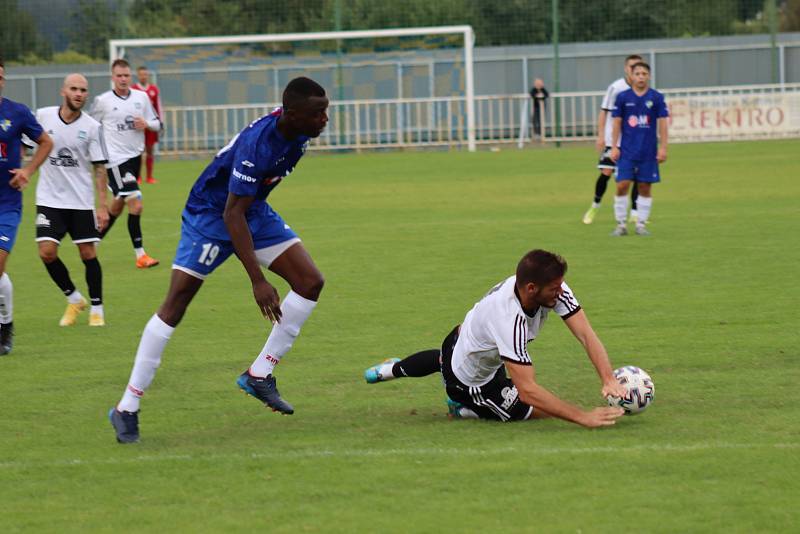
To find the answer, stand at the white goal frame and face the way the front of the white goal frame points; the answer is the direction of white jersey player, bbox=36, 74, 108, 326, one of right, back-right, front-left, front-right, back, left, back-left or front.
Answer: front

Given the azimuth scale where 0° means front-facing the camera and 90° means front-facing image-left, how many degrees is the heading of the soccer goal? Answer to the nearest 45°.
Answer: approximately 0°

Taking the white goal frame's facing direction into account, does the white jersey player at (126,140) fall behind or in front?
in front

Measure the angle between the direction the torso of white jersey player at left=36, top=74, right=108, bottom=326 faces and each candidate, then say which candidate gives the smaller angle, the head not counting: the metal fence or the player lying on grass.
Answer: the player lying on grass

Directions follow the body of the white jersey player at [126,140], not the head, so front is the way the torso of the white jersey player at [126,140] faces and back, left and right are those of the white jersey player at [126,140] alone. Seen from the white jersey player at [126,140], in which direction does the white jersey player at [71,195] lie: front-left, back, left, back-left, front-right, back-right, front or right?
front-right

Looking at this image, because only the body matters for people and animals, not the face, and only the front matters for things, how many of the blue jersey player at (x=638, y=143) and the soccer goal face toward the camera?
2

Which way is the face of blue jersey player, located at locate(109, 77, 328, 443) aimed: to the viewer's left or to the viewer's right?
to the viewer's right

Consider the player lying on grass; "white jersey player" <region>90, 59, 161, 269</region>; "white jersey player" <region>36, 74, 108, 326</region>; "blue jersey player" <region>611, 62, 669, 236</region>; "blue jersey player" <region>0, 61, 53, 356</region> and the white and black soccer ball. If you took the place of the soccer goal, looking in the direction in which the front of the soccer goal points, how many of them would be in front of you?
6

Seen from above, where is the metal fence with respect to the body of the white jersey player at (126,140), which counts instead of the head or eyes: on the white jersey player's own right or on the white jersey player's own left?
on the white jersey player's own left

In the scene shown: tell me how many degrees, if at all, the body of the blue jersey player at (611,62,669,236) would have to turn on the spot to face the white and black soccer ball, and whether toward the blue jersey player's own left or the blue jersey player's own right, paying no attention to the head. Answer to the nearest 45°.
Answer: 0° — they already face it

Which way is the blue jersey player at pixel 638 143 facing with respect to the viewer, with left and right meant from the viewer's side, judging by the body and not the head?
facing the viewer

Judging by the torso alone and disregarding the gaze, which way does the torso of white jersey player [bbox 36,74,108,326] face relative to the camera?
toward the camera

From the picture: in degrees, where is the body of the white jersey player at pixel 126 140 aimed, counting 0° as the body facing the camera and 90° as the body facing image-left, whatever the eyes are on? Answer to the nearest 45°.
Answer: approximately 315°

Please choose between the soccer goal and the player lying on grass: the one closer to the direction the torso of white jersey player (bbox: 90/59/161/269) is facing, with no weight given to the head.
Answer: the player lying on grass
